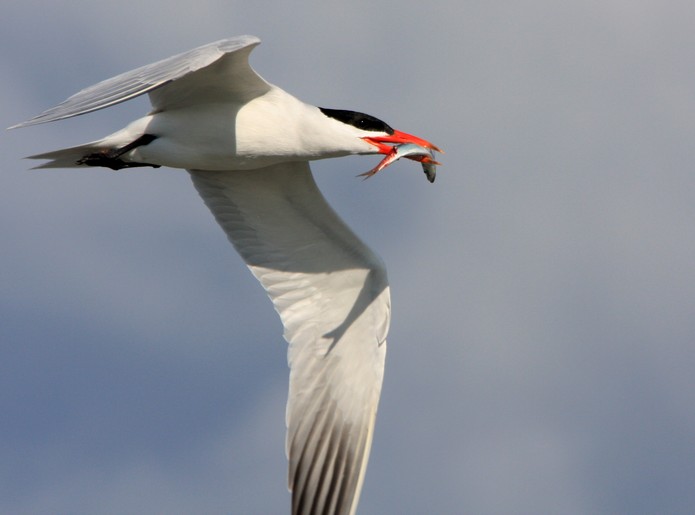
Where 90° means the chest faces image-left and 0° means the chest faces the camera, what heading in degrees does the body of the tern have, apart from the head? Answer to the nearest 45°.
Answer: approximately 270°
